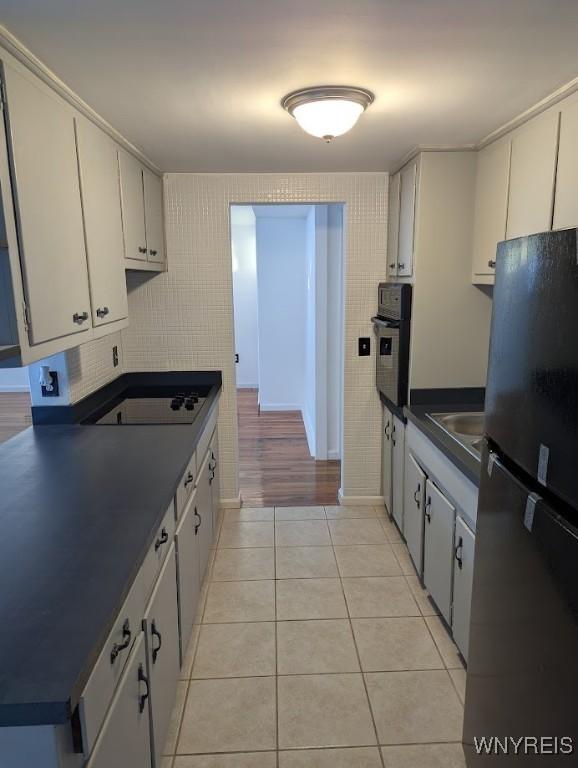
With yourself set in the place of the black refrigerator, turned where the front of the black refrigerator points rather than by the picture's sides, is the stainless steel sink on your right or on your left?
on your right

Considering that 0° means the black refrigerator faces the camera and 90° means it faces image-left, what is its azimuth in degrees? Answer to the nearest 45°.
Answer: approximately 45°
